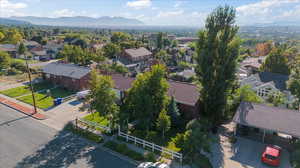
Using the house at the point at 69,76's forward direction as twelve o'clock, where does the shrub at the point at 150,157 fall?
The shrub is roughly at 10 o'clock from the house.

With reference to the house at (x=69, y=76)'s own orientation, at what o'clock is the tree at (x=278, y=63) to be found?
The tree is roughly at 8 o'clock from the house.

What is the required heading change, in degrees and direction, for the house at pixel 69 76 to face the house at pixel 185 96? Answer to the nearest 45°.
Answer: approximately 90° to its left

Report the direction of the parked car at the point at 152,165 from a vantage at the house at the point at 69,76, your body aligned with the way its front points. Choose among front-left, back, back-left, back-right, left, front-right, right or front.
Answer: front-left

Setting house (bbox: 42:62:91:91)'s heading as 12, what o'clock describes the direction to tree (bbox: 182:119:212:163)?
The tree is roughly at 10 o'clock from the house.

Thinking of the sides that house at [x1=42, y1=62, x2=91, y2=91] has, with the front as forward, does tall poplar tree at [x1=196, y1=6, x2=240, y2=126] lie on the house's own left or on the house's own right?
on the house's own left

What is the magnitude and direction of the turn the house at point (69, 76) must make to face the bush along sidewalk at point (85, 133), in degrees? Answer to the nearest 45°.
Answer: approximately 45° to its left

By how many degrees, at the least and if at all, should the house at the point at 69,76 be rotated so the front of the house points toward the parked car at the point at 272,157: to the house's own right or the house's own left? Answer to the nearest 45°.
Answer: approximately 90° to the house's own left

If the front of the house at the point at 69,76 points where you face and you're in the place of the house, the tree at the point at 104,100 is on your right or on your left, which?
on your left

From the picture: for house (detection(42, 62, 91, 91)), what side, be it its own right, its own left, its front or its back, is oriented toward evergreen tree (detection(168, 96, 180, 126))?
left

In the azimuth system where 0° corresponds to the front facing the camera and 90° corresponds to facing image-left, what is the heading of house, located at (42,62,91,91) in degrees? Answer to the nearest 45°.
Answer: approximately 45°

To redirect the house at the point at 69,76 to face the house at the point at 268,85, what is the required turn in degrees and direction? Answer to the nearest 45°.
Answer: approximately 90° to its left
